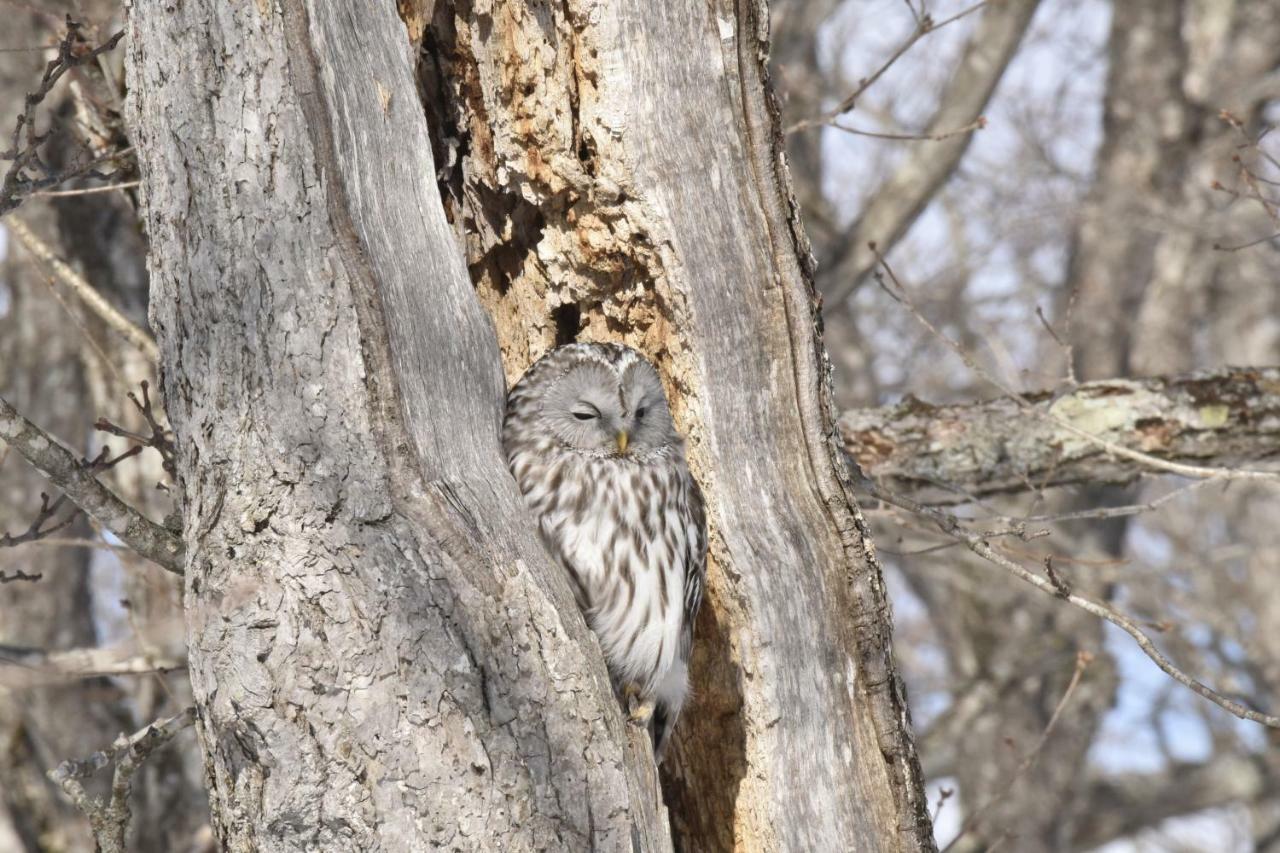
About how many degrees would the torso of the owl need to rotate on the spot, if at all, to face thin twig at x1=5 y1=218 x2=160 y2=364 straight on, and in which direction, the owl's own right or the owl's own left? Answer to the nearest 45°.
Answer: approximately 135° to the owl's own right

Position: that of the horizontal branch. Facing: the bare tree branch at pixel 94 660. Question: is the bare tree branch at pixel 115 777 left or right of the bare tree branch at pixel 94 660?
left

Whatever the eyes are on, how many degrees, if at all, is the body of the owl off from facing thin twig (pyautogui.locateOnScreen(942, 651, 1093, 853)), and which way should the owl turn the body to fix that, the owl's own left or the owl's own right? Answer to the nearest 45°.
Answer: approximately 135° to the owl's own left

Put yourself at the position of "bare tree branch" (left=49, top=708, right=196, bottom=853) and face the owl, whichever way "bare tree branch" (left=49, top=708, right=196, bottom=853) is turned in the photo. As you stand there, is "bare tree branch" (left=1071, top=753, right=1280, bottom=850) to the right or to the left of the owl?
left

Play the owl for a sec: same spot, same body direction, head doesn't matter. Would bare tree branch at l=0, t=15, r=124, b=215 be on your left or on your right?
on your right

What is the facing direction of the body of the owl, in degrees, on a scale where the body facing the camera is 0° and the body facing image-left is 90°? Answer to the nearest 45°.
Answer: approximately 0°

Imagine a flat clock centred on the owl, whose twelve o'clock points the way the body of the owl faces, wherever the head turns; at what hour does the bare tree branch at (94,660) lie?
The bare tree branch is roughly at 4 o'clock from the owl.

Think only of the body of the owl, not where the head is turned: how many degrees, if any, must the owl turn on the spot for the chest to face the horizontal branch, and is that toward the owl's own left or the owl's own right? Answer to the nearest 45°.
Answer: approximately 135° to the owl's own left

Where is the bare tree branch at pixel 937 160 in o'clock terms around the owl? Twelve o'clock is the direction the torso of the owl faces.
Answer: The bare tree branch is roughly at 7 o'clock from the owl.

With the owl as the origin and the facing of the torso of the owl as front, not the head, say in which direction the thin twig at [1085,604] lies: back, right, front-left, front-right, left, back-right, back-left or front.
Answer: left

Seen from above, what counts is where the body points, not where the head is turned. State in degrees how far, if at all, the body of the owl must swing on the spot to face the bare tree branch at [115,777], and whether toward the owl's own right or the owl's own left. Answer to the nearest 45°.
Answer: approximately 90° to the owl's own right
